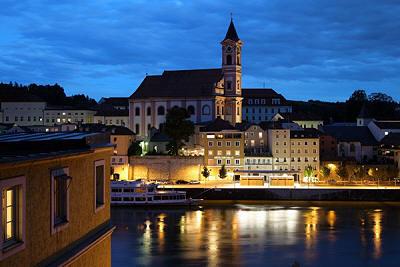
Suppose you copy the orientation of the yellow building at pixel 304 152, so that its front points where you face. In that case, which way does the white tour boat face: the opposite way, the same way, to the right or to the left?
to the left

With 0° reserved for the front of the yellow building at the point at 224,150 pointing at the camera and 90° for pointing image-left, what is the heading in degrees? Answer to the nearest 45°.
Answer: approximately 0°

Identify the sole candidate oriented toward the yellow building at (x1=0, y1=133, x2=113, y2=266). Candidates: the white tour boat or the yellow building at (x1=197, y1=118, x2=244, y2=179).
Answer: the yellow building at (x1=197, y1=118, x2=244, y2=179)

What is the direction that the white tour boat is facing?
to the viewer's right

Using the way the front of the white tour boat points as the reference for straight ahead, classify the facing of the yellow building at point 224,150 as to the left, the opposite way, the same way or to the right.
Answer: to the right

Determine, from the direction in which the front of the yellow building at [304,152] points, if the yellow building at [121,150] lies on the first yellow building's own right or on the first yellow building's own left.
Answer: on the first yellow building's own right

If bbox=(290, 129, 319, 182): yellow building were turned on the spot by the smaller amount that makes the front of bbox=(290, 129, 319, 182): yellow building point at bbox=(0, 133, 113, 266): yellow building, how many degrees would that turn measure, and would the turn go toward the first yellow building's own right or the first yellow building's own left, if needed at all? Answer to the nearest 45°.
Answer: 0° — it already faces it

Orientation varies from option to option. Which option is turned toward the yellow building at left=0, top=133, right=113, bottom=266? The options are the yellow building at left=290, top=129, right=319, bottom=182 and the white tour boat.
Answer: the yellow building at left=290, top=129, right=319, bottom=182

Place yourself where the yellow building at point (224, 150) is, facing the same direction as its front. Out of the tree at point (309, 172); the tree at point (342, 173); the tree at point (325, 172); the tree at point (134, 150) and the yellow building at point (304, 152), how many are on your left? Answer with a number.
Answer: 4

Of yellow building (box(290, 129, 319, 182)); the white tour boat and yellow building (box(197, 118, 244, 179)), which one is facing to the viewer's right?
the white tour boat

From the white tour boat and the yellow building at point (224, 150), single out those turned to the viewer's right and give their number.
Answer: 1
